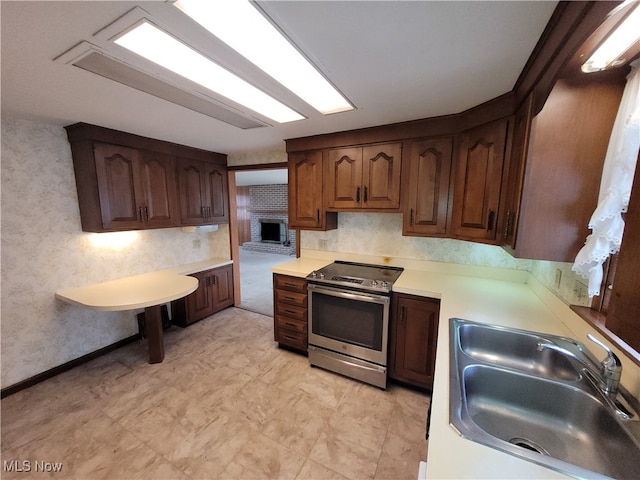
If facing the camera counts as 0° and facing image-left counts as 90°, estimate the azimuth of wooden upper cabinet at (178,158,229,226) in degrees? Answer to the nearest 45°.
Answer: approximately 315°

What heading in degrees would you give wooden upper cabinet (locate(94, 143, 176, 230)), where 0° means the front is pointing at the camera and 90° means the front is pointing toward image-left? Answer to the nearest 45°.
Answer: approximately 315°

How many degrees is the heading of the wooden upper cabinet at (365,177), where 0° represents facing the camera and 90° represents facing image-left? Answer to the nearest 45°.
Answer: approximately 0°

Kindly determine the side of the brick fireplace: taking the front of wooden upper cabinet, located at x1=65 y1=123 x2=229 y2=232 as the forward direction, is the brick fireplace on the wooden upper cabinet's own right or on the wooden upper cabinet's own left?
on the wooden upper cabinet's own left

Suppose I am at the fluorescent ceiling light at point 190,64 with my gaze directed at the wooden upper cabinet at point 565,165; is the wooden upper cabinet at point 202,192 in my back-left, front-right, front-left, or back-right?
back-left

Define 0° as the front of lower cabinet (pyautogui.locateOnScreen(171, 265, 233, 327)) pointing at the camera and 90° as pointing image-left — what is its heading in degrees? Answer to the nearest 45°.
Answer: approximately 315°

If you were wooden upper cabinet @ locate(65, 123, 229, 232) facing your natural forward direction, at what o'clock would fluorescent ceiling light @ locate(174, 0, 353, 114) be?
The fluorescent ceiling light is roughly at 1 o'clock from the wooden upper cabinet.

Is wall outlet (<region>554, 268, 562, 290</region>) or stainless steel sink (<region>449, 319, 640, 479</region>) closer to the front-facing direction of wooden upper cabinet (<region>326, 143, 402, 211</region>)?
the stainless steel sink

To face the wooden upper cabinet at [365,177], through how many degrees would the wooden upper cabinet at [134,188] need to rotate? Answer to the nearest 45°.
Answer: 0° — it already faces it
